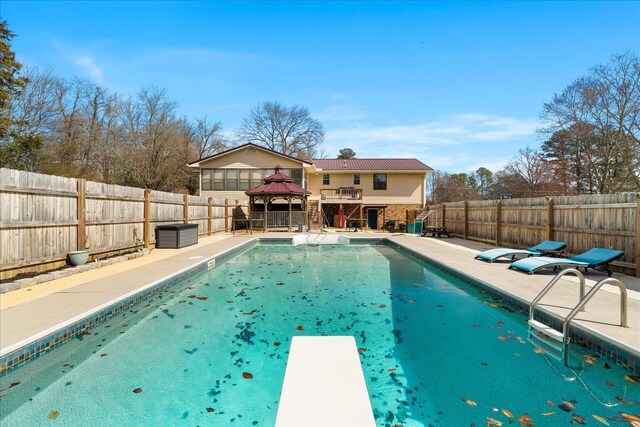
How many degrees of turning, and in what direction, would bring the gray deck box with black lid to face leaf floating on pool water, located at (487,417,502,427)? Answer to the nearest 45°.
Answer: approximately 45° to its right

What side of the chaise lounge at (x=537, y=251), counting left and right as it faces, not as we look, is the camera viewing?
left

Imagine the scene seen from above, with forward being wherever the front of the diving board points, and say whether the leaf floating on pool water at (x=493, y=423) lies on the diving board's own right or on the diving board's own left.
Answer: on the diving board's own right

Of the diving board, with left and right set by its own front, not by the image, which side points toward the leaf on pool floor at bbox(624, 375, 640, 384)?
right

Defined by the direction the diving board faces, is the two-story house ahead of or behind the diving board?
ahead

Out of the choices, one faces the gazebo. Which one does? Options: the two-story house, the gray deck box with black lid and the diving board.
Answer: the diving board

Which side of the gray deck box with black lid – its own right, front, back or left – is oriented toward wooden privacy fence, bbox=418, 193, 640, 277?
front

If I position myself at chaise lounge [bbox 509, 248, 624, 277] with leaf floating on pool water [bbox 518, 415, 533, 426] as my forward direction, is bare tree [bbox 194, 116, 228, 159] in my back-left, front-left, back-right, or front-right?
back-right

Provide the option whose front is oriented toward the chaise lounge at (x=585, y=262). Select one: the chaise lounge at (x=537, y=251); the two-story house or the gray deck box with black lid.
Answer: the gray deck box with black lid

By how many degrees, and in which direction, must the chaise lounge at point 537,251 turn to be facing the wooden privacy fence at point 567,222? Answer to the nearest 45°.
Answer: approximately 135° to its right

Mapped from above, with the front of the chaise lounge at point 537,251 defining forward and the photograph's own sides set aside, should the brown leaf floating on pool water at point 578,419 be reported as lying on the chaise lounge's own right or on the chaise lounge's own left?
on the chaise lounge's own left

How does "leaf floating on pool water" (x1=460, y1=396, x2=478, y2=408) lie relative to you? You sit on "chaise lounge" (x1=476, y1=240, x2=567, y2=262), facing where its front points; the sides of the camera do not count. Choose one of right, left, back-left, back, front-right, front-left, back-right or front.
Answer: left

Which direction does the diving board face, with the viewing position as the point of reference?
facing away from the viewer
